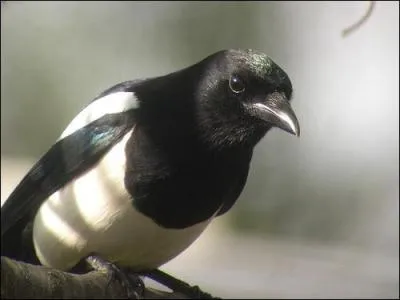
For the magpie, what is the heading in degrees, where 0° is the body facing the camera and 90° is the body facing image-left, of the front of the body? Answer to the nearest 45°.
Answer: approximately 315°
